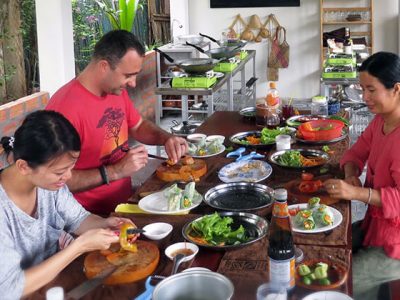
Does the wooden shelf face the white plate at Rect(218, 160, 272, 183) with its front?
yes

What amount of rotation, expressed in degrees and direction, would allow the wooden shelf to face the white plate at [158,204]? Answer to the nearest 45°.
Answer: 0° — it already faces it

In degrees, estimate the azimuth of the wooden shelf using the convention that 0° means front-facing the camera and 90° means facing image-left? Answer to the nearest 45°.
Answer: approximately 0°

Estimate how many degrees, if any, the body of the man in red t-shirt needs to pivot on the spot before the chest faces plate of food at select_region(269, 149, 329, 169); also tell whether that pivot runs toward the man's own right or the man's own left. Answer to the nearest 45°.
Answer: approximately 45° to the man's own left

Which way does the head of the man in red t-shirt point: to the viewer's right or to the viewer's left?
to the viewer's right

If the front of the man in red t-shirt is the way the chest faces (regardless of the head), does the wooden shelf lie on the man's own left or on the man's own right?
on the man's own left

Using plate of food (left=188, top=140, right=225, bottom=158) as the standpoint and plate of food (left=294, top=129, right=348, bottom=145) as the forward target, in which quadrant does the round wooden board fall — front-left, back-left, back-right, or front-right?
back-right
